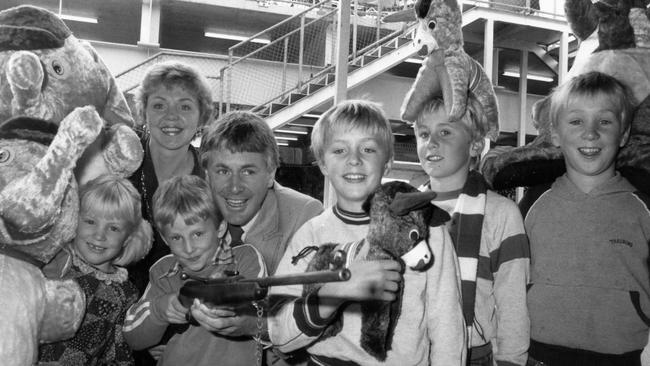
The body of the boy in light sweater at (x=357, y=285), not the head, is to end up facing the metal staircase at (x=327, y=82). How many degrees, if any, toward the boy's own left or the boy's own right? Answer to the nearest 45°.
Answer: approximately 180°

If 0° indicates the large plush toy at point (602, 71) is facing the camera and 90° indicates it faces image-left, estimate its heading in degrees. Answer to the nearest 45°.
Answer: approximately 45°

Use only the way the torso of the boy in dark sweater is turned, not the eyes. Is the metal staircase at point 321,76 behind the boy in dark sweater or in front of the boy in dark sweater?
behind

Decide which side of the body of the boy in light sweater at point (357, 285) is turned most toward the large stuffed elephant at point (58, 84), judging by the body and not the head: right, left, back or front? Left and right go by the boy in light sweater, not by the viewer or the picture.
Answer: right

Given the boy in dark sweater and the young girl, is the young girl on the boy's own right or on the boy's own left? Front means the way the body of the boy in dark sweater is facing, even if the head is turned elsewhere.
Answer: on the boy's own right

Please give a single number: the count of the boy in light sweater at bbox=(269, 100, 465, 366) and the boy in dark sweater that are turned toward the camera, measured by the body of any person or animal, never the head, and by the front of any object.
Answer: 2
